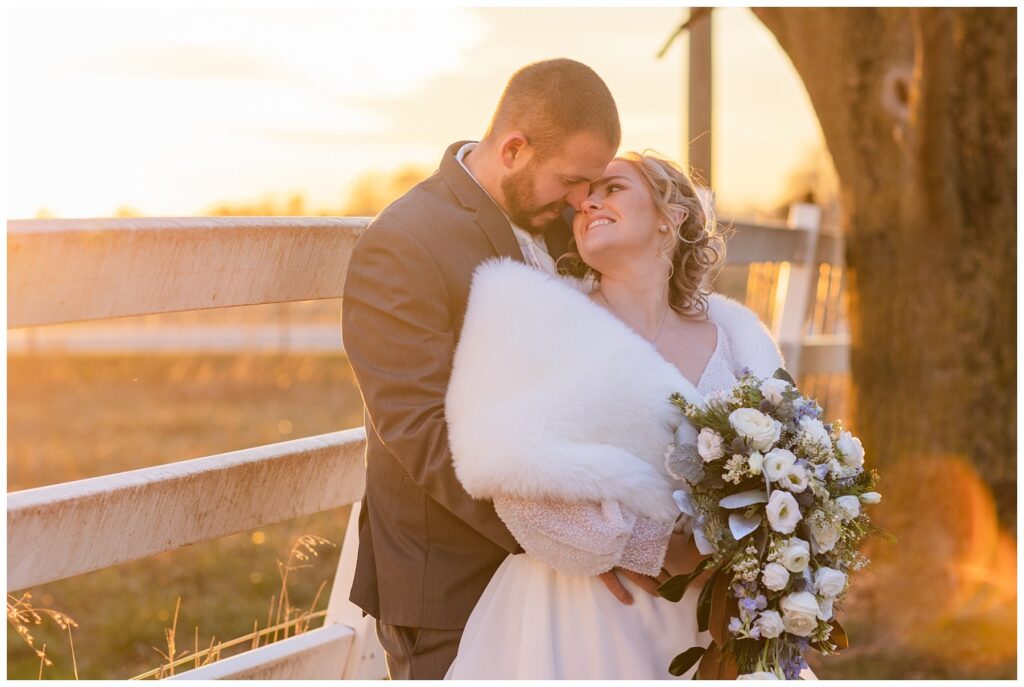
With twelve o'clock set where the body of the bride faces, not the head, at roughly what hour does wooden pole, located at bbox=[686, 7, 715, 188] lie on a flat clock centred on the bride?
The wooden pole is roughly at 8 o'clock from the bride.

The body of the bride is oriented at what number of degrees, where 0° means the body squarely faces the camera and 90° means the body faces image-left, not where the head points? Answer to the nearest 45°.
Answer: approximately 315°

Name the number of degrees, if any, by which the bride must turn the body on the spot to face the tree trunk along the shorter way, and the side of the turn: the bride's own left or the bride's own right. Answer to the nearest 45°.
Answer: approximately 90° to the bride's own left
